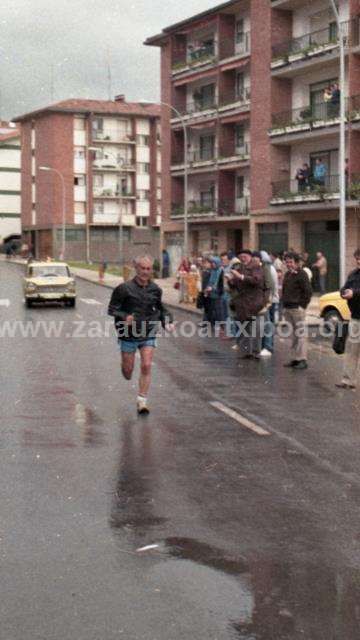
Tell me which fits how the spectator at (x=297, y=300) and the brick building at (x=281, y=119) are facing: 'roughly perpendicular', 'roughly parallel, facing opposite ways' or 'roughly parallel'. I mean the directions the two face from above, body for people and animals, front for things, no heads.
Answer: roughly parallel

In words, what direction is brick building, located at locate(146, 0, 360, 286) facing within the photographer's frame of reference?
facing the viewer and to the left of the viewer

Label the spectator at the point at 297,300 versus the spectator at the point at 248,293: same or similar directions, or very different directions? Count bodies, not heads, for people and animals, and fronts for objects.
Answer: same or similar directions

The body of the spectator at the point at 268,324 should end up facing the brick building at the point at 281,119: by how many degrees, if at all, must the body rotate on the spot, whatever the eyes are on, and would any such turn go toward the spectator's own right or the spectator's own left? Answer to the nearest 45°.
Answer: approximately 90° to the spectator's own right

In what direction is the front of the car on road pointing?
toward the camera

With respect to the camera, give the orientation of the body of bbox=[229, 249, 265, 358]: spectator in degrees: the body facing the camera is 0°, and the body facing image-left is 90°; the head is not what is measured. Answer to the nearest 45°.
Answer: approximately 45°

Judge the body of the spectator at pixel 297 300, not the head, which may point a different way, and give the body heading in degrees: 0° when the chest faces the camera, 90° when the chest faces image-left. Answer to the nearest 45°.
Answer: approximately 45°

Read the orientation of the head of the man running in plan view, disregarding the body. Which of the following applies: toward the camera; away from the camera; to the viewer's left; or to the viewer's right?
toward the camera

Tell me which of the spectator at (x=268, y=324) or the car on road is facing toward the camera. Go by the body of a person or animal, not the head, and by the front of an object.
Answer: the car on road

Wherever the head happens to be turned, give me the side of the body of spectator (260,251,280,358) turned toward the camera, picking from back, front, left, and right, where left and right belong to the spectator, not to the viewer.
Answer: left
